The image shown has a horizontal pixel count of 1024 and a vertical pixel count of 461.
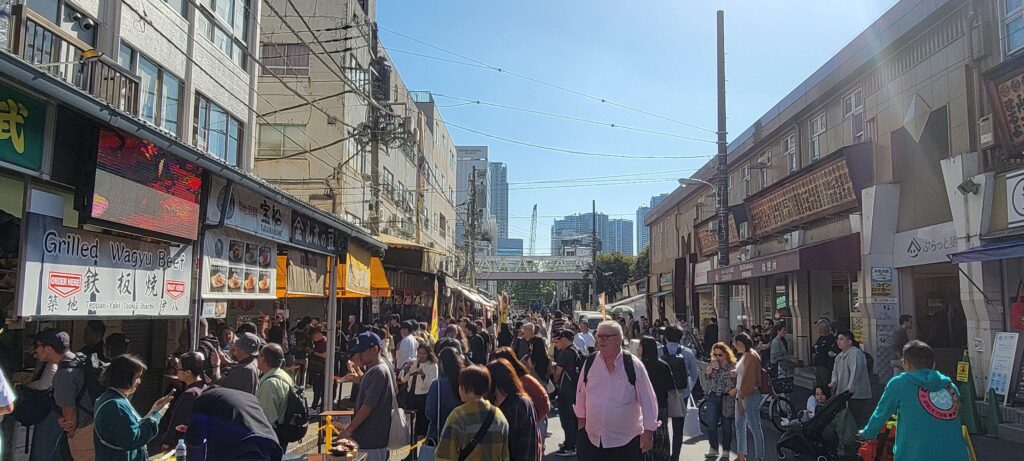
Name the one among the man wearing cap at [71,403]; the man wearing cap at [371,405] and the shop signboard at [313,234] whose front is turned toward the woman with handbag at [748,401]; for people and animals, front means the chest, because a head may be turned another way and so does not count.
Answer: the shop signboard

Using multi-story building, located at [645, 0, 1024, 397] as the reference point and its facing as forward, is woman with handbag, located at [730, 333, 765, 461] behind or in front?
in front

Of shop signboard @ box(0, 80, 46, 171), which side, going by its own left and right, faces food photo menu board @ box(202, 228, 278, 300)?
left

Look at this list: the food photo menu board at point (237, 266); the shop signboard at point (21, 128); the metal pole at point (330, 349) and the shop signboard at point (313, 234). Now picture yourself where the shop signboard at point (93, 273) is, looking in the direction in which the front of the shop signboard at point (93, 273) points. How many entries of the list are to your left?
3

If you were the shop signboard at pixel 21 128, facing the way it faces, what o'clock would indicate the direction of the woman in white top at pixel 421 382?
The woman in white top is roughly at 10 o'clock from the shop signboard.

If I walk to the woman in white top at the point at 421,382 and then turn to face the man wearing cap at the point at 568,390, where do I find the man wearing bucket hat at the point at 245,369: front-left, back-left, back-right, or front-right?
back-right

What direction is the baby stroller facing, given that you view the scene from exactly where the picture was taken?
facing to the left of the viewer

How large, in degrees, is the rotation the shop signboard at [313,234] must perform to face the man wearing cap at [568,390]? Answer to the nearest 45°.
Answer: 0° — it already faces them

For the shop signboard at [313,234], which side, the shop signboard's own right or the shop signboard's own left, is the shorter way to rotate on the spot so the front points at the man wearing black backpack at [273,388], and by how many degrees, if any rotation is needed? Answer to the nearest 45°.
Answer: approximately 45° to the shop signboard's own right

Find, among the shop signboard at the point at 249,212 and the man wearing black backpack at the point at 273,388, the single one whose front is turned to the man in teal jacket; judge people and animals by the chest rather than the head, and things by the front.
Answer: the shop signboard

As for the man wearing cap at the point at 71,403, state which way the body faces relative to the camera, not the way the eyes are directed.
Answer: to the viewer's left

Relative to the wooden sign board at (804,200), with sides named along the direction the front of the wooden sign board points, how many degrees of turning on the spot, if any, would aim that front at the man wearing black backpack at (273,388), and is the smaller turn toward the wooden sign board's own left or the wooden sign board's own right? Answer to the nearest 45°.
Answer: approximately 45° to the wooden sign board's own left

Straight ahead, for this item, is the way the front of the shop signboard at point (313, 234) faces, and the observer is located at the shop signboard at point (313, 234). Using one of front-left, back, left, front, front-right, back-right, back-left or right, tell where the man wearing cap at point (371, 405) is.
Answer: front-right
